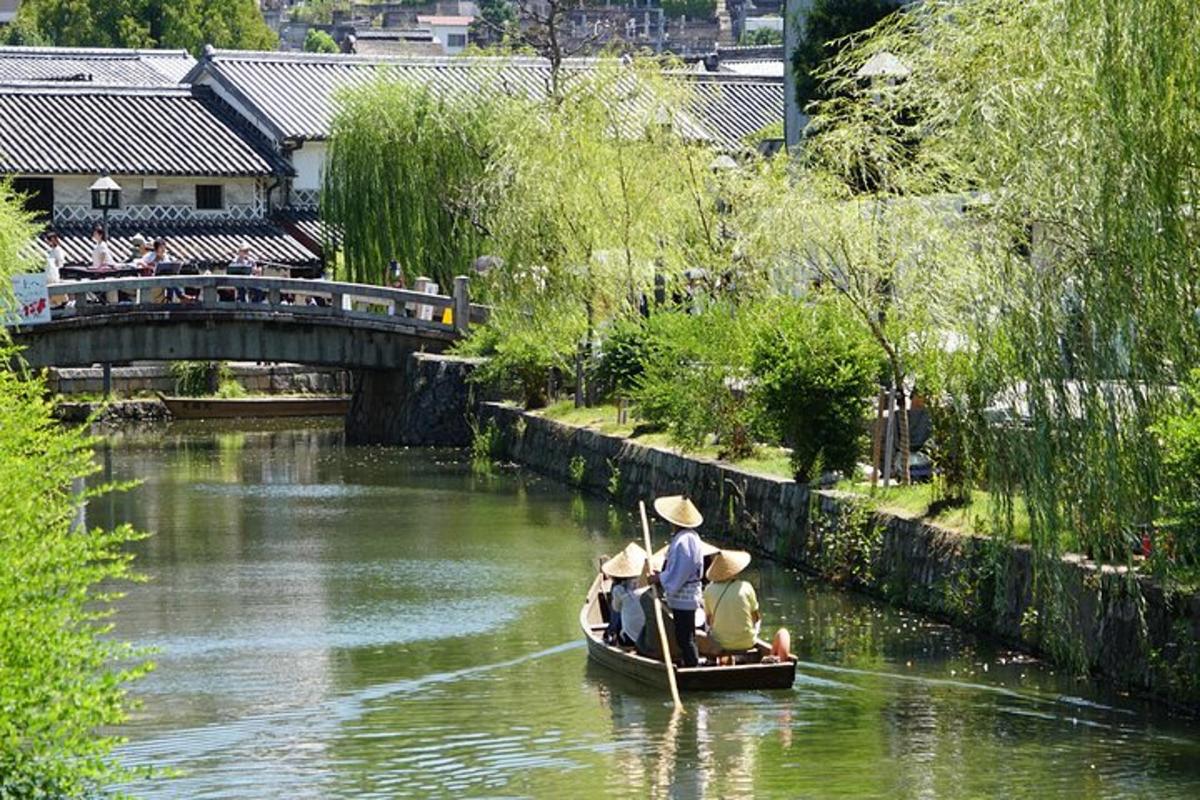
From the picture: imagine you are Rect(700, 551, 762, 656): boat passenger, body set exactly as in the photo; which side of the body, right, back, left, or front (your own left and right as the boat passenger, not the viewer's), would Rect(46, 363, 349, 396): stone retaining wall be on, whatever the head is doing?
front

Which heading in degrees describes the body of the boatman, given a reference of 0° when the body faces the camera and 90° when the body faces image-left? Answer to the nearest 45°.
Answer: approximately 135°

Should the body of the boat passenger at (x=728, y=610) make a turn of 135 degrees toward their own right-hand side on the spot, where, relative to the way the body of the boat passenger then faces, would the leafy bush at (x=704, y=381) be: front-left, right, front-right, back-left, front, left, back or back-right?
back-left

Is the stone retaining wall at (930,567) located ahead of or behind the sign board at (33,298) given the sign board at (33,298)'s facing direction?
ahead

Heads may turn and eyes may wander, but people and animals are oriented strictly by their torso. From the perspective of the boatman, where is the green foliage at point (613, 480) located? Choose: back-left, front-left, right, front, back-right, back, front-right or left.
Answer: front-right

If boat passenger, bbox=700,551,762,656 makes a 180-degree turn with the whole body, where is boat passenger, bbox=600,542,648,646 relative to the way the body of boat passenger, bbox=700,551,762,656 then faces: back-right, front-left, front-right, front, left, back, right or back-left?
back-right

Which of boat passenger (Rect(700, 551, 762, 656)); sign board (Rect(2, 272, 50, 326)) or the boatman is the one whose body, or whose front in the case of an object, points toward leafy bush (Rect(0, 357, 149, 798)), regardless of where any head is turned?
the sign board

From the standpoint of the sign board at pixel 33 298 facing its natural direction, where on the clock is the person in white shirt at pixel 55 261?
The person in white shirt is roughly at 6 o'clock from the sign board.

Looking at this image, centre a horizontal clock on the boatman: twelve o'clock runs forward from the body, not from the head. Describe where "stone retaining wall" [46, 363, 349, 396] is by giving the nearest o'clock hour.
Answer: The stone retaining wall is roughly at 1 o'clock from the boatman.

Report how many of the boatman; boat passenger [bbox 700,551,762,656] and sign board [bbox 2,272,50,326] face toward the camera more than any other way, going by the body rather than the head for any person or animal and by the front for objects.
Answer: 1

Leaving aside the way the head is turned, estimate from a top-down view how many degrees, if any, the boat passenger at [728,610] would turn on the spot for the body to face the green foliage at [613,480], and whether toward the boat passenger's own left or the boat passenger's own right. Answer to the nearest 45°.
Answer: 0° — they already face it

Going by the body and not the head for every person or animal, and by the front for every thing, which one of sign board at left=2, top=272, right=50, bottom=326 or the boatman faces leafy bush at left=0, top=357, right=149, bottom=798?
the sign board

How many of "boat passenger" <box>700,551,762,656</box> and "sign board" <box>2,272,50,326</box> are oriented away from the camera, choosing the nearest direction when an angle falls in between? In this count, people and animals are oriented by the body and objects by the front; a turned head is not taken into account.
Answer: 1

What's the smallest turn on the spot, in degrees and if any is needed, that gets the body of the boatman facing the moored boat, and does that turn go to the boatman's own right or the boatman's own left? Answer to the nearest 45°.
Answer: approximately 45° to the boatman's own right

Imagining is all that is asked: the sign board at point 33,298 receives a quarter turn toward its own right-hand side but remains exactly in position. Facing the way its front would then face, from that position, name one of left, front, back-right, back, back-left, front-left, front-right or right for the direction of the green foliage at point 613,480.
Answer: back-left

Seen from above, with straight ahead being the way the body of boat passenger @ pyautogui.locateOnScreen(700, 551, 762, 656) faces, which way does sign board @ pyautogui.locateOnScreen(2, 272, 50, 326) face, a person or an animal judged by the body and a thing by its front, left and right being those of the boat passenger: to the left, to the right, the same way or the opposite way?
the opposite way

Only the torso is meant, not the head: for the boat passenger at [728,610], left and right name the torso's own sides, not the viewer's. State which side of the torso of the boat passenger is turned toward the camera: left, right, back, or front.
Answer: back

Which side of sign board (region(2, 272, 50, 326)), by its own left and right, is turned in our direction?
front
